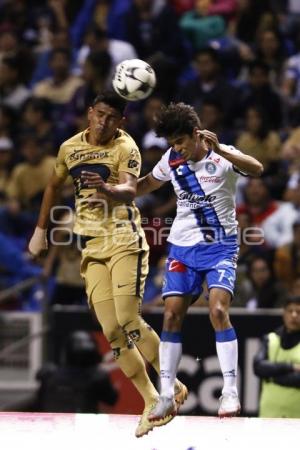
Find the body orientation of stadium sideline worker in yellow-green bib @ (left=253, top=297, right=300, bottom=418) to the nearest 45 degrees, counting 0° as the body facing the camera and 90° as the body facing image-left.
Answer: approximately 0°

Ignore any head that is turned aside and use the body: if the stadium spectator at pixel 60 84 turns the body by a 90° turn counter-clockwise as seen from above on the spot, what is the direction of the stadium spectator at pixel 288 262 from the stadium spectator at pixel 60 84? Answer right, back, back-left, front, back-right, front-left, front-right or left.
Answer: front-right

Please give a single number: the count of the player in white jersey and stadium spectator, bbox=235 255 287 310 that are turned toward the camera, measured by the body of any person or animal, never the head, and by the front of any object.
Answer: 2

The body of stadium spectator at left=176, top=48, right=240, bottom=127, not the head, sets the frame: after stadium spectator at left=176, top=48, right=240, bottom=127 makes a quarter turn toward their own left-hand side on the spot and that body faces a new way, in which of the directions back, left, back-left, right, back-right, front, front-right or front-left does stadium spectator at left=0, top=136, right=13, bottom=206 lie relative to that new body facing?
back

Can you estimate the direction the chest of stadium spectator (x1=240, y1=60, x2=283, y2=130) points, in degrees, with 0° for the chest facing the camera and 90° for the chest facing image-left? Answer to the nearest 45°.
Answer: approximately 0°
